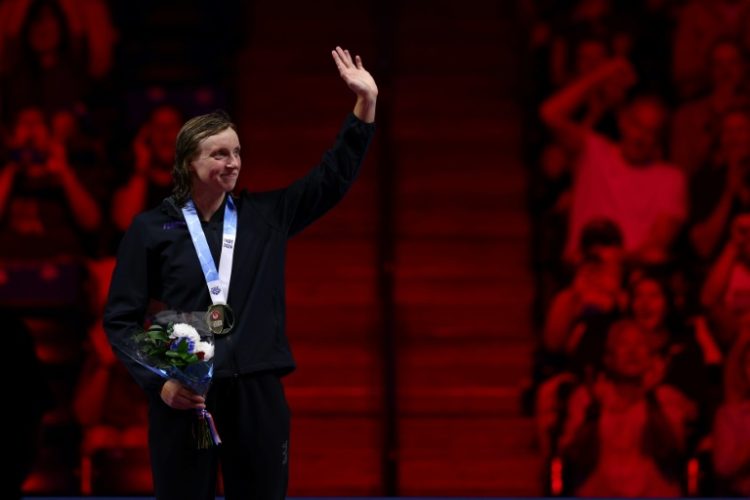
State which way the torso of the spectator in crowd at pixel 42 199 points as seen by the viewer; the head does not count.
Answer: toward the camera

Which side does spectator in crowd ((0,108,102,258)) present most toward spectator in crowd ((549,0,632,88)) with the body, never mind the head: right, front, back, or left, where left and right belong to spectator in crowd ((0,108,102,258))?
left

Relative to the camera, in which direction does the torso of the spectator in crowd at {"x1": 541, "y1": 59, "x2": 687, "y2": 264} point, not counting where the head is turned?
toward the camera

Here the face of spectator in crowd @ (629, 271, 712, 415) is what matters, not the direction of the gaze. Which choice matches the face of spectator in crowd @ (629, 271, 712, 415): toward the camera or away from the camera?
toward the camera

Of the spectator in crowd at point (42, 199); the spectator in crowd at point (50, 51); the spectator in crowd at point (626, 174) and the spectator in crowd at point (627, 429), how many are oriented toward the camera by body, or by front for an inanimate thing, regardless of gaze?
4

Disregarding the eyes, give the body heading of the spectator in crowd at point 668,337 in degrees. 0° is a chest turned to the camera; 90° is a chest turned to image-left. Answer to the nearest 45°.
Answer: approximately 45°

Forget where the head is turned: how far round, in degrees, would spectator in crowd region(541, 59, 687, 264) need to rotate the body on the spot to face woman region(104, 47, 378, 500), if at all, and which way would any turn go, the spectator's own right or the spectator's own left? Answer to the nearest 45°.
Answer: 0° — they already face them

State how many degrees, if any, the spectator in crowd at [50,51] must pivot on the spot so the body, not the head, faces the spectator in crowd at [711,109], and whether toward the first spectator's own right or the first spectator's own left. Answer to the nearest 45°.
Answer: approximately 90° to the first spectator's own left

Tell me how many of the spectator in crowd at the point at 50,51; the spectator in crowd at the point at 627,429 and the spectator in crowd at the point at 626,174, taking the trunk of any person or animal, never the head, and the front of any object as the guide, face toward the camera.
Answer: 3

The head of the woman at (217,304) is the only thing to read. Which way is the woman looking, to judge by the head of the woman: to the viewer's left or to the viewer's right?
to the viewer's right
